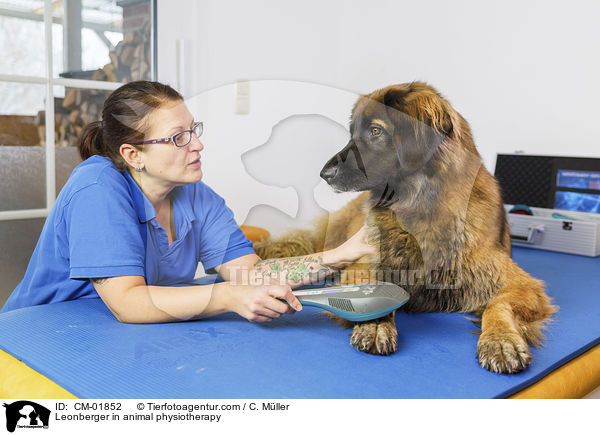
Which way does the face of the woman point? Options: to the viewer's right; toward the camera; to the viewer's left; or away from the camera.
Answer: to the viewer's right

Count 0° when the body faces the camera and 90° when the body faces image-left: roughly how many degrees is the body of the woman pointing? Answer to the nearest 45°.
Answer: approximately 315°

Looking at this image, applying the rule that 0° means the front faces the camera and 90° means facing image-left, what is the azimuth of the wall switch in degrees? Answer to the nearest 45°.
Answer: approximately 0°

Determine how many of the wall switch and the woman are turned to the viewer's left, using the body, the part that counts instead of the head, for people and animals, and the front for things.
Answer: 0

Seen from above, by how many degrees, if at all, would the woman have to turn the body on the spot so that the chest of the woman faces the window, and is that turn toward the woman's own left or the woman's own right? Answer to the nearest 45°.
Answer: approximately 135° to the woman's own left
